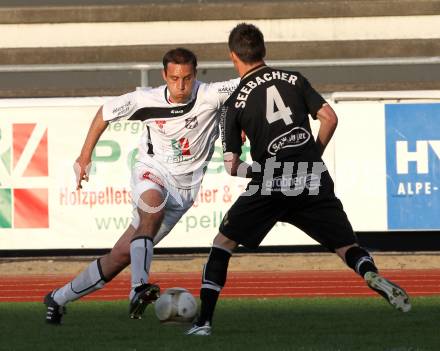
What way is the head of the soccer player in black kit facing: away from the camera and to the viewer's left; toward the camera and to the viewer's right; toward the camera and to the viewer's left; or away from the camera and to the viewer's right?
away from the camera and to the viewer's left

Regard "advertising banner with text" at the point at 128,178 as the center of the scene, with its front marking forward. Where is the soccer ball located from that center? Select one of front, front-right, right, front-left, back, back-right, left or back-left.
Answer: front

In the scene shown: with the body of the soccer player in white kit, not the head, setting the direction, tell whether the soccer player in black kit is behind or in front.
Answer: in front

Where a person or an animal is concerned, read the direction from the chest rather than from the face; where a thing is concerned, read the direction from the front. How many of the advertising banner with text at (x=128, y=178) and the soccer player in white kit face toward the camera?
2

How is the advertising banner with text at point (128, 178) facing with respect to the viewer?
toward the camera

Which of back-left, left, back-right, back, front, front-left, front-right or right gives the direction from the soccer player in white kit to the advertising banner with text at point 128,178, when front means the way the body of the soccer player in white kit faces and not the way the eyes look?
back

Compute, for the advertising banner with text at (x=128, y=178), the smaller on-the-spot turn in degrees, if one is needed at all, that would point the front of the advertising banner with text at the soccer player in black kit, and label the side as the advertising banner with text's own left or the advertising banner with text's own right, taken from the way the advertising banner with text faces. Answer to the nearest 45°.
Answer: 0° — it already faces them

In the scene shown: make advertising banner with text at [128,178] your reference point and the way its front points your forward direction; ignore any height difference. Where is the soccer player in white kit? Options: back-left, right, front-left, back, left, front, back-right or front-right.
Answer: front
